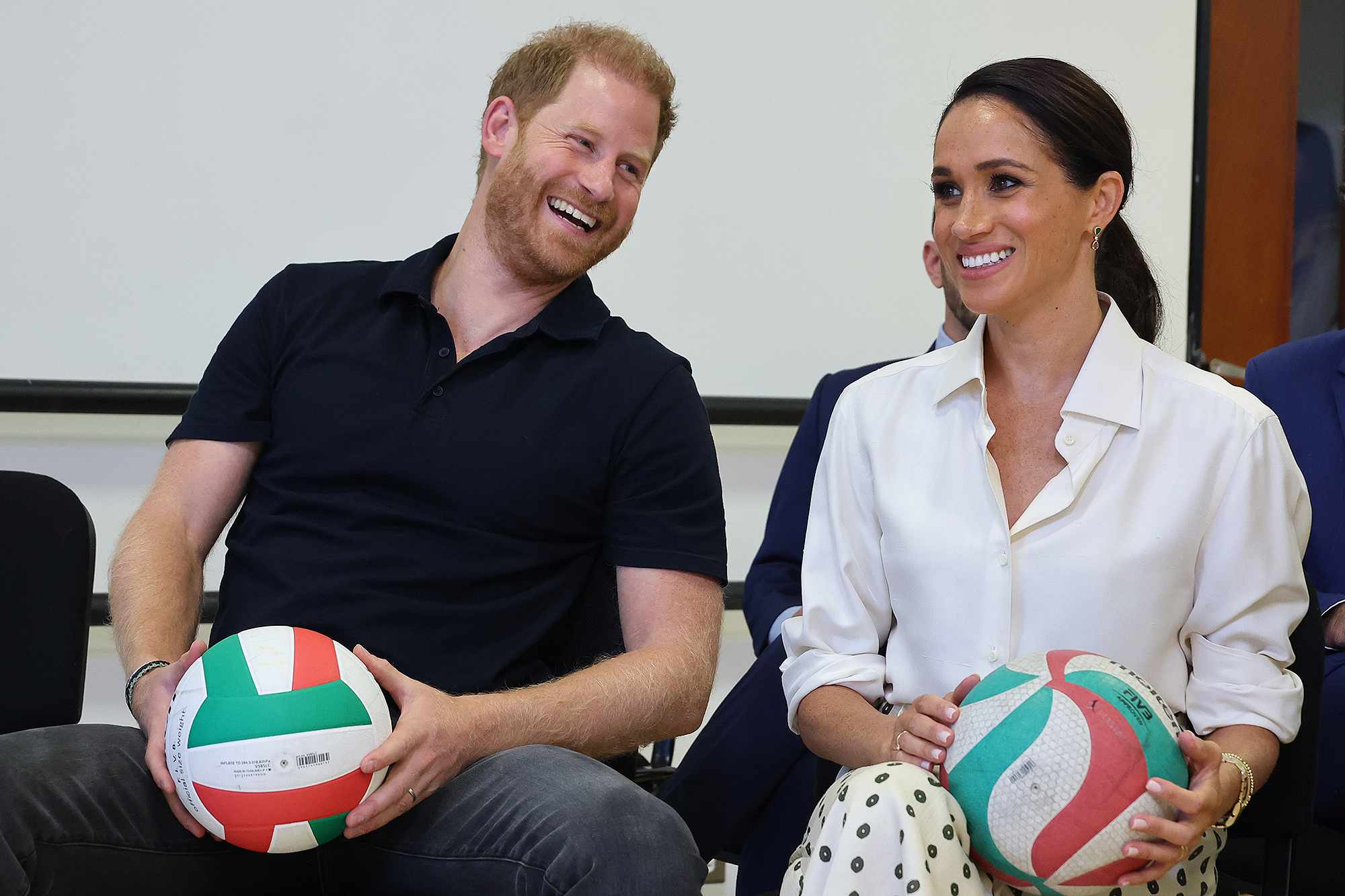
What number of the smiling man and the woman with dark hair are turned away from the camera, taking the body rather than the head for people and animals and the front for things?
0

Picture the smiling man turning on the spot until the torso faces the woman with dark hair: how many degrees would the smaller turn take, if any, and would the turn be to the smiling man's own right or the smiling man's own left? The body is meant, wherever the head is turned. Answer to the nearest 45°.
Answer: approximately 45° to the smiling man's own left

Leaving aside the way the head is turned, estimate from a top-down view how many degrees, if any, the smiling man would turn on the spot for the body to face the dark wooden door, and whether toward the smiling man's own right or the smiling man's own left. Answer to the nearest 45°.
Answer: approximately 135° to the smiling man's own left

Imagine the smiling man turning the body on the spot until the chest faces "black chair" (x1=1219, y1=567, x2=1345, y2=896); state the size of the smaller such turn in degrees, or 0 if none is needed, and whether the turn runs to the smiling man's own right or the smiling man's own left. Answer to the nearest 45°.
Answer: approximately 45° to the smiling man's own left

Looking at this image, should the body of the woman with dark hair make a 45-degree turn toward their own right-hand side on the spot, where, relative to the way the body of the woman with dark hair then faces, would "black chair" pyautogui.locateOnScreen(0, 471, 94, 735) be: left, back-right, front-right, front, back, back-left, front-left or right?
front

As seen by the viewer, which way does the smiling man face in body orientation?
toward the camera

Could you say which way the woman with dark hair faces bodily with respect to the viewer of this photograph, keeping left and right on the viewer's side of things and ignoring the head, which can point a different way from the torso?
facing the viewer and to the left of the viewer

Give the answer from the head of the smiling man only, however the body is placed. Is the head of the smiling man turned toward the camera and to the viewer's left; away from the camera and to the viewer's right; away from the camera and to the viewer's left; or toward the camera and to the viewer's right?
toward the camera and to the viewer's right

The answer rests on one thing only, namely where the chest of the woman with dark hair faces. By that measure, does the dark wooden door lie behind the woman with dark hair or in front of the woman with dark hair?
behind

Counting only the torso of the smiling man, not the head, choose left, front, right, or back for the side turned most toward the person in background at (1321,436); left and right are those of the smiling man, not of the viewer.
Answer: left

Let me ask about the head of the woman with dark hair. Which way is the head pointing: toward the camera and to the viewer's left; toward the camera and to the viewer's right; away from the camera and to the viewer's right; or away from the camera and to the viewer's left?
toward the camera and to the viewer's left
